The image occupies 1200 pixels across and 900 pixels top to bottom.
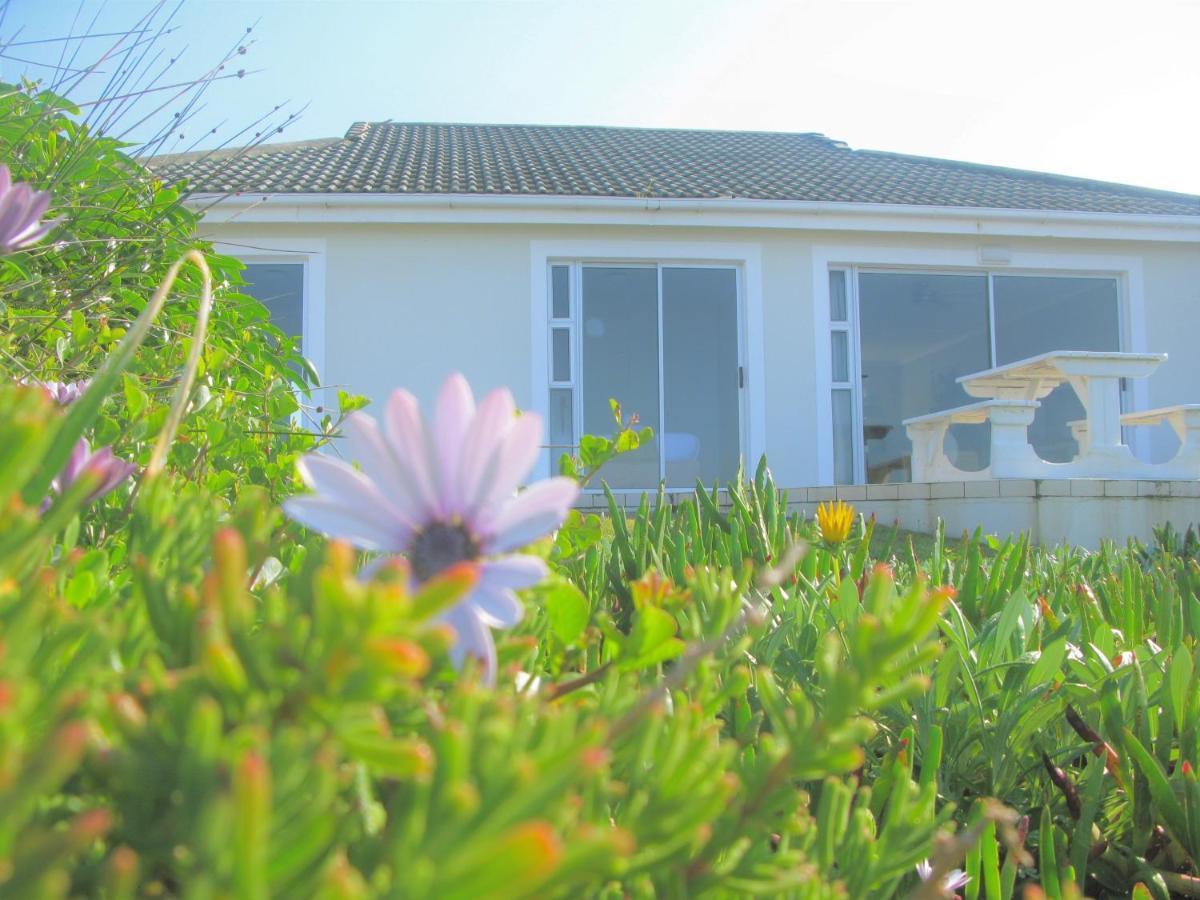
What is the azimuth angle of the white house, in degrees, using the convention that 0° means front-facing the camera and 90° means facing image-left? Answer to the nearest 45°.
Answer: approximately 0°

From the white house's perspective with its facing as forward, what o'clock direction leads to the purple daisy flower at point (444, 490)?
The purple daisy flower is roughly at 12 o'clock from the white house.

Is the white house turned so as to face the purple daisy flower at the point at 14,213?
yes

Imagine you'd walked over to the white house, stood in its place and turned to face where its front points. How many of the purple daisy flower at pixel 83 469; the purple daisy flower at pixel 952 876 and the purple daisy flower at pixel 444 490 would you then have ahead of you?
3

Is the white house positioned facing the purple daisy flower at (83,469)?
yes

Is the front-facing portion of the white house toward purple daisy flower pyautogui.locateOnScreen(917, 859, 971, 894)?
yes
